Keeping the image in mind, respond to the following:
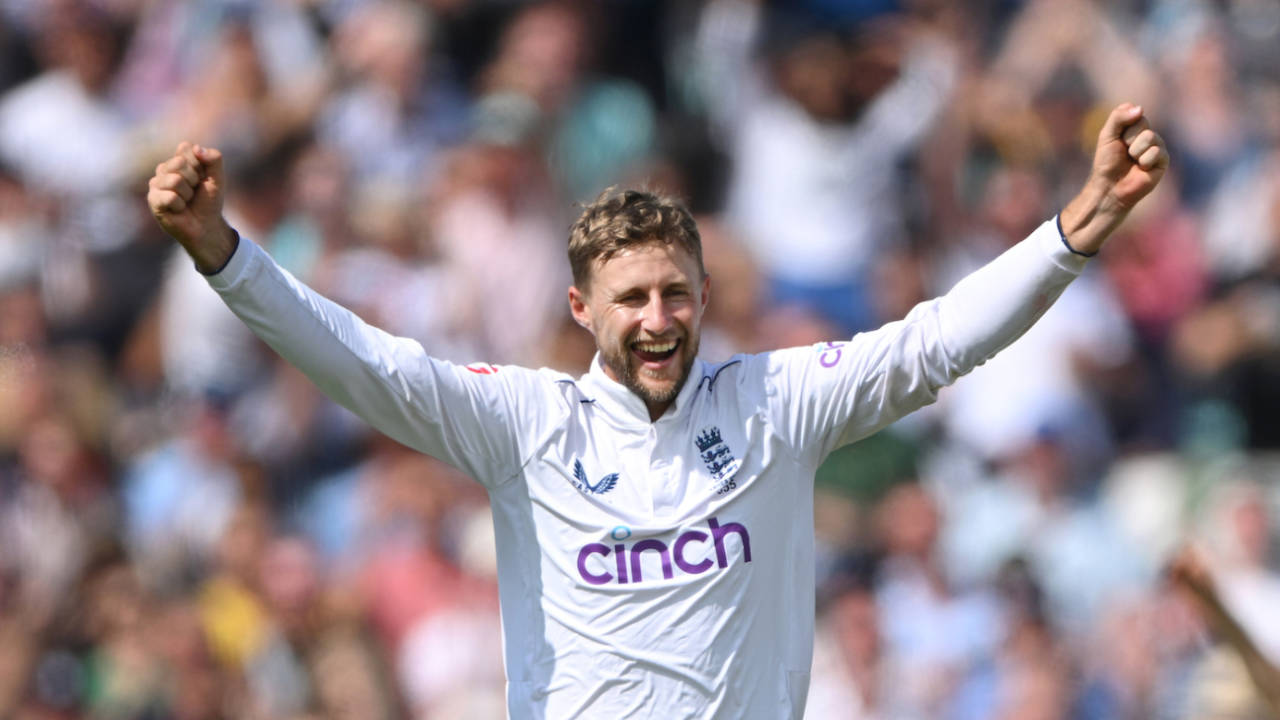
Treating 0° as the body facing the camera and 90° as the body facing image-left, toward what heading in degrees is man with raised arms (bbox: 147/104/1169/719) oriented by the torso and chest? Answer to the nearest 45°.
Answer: approximately 0°
